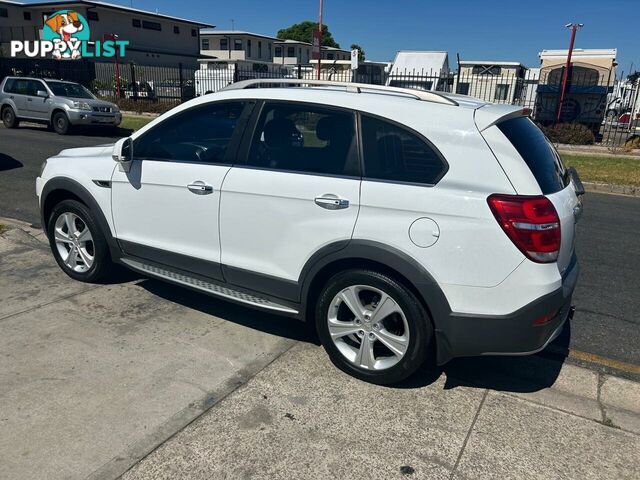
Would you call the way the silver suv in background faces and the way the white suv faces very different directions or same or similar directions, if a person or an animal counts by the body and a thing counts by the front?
very different directions

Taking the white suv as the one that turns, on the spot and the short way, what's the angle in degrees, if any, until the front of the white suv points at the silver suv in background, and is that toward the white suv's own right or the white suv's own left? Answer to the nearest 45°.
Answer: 0° — it already faces it

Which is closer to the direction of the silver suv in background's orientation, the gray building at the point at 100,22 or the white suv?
the white suv

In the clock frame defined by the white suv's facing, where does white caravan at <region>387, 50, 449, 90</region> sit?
The white caravan is roughly at 2 o'clock from the white suv.

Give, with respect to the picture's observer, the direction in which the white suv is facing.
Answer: facing away from the viewer and to the left of the viewer

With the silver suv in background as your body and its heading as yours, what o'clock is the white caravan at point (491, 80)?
The white caravan is roughly at 11 o'clock from the silver suv in background.

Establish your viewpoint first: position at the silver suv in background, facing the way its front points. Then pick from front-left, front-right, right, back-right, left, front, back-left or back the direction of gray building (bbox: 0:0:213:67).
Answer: back-left

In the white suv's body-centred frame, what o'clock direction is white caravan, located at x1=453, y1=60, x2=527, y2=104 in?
The white caravan is roughly at 2 o'clock from the white suv.

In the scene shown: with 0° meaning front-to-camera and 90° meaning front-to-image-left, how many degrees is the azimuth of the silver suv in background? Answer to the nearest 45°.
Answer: approximately 315°
